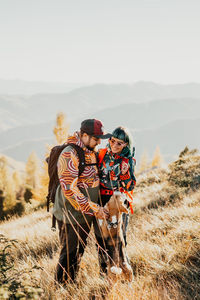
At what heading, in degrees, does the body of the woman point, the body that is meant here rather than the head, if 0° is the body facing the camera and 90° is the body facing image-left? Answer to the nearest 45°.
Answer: approximately 45°

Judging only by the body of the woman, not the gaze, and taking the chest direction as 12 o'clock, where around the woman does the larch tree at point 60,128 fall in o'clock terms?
The larch tree is roughly at 4 o'clock from the woman.
